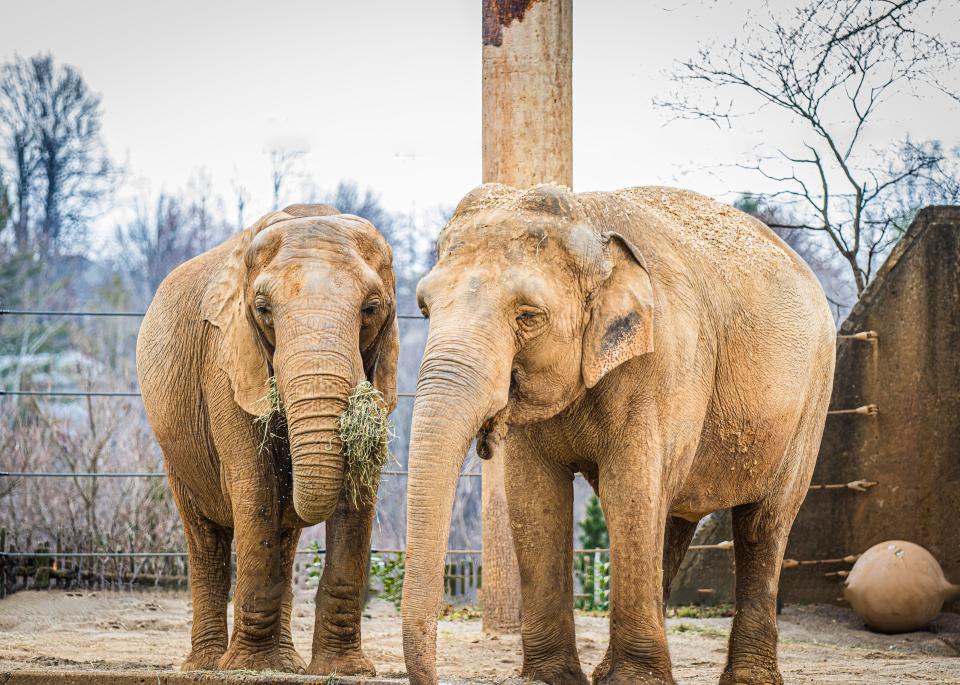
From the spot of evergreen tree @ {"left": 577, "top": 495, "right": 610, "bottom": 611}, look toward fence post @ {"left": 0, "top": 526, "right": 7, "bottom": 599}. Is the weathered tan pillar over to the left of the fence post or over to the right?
left

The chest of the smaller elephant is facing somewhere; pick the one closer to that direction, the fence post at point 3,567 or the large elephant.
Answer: the large elephant

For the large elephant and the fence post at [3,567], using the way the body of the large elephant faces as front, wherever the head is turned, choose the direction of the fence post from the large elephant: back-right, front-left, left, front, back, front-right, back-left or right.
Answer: right

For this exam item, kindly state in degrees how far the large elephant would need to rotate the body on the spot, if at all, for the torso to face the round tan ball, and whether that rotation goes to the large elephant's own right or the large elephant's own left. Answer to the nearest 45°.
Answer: approximately 180°

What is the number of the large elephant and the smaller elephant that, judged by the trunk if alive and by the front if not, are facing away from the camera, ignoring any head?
0

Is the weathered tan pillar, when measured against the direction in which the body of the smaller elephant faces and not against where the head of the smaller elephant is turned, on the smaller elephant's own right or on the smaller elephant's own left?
on the smaller elephant's own left

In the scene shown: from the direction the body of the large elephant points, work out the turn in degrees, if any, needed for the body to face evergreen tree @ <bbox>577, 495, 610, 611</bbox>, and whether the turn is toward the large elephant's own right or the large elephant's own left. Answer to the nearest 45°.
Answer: approximately 135° to the large elephant's own right

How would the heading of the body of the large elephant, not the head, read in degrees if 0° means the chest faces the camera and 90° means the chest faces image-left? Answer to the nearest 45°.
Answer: approximately 45°

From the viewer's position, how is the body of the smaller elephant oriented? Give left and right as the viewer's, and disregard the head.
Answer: facing the viewer and to the right of the viewer

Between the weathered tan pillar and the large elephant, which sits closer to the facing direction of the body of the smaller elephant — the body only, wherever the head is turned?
the large elephant

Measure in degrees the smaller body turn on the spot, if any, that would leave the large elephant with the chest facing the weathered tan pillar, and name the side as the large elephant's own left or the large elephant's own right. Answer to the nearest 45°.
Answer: approximately 135° to the large elephant's own right

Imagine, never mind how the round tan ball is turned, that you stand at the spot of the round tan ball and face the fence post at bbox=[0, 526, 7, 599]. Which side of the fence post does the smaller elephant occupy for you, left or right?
left

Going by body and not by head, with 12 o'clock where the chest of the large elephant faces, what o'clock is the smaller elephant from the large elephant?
The smaller elephant is roughly at 2 o'clock from the large elephant.

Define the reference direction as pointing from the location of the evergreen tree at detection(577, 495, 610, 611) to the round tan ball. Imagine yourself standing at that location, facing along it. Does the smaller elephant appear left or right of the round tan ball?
right

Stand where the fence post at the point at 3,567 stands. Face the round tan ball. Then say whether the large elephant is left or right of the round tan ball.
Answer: right
